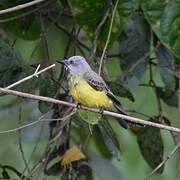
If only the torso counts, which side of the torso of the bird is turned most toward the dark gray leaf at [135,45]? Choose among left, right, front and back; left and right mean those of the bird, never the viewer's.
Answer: back

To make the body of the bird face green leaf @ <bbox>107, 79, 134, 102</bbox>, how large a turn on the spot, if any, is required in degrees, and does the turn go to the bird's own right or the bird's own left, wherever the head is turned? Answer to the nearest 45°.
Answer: approximately 135° to the bird's own left

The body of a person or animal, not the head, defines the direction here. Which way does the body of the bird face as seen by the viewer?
to the viewer's left

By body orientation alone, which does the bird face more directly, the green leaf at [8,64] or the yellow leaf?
the green leaf

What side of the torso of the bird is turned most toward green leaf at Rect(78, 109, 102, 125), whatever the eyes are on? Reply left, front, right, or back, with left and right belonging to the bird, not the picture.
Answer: left

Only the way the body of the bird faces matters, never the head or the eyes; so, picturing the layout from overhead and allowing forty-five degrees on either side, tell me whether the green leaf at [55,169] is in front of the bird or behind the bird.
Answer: in front

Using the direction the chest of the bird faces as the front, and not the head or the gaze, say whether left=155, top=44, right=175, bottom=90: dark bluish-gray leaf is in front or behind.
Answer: behind
